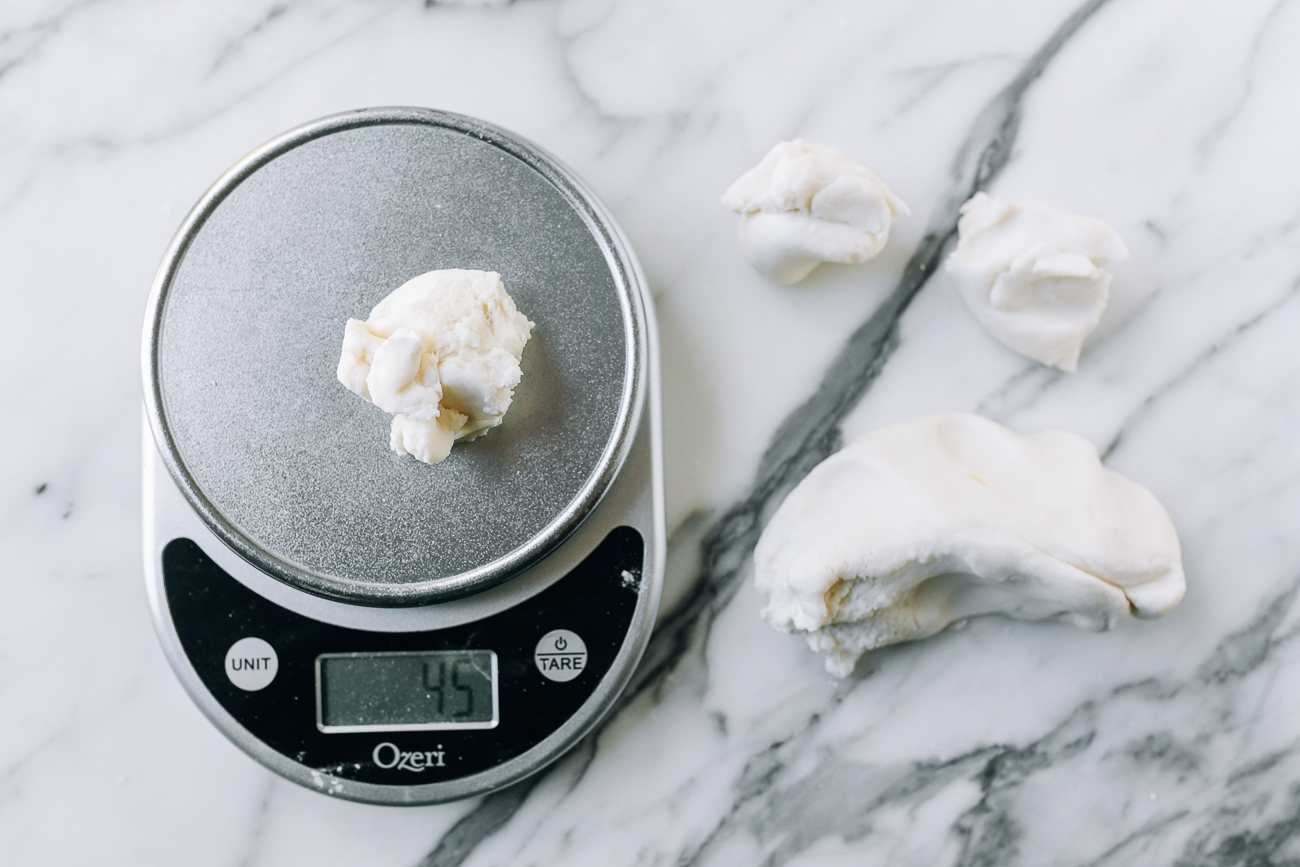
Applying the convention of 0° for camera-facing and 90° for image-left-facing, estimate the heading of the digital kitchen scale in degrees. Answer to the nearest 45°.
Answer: approximately 0°
